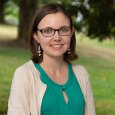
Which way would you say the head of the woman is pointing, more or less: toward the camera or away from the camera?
toward the camera

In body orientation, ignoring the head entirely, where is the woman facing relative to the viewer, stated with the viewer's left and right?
facing the viewer and to the right of the viewer

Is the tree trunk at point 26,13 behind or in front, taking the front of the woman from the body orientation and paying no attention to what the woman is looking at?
behind
